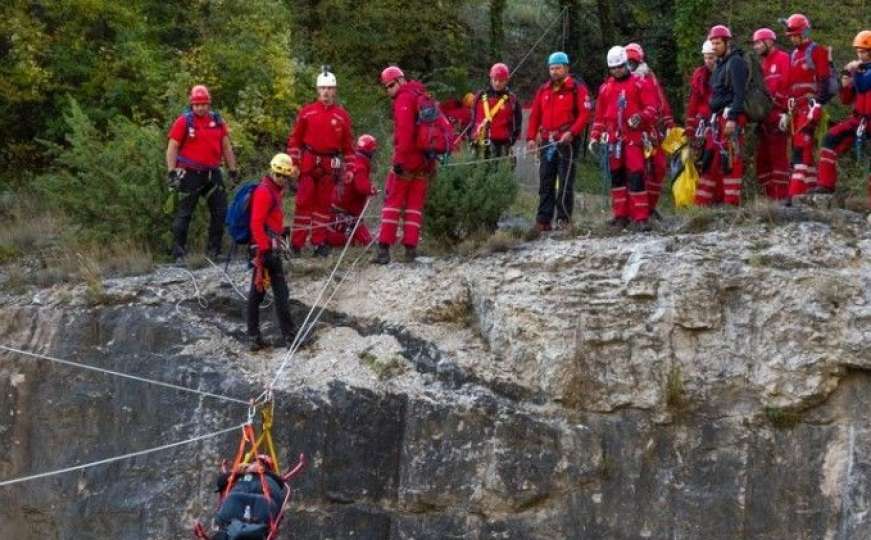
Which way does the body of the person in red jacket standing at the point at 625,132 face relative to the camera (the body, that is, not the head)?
toward the camera

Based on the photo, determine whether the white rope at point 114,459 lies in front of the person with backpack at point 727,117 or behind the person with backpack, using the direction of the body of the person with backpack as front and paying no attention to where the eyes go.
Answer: in front

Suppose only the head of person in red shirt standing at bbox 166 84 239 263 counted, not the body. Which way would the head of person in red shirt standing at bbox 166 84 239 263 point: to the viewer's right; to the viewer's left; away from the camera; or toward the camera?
toward the camera

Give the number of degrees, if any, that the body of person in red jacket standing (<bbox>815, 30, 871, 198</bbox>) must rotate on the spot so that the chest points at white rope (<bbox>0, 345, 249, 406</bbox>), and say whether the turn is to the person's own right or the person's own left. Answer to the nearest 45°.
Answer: approximately 45° to the person's own right

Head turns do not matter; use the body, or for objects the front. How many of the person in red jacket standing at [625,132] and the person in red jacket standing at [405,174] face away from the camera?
0

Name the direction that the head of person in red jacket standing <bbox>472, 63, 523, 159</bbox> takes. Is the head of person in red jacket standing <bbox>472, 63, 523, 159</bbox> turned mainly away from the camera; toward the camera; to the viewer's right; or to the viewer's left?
toward the camera

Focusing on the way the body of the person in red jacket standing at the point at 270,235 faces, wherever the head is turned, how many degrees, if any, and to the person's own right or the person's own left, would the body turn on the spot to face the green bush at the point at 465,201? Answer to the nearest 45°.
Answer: approximately 90° to the person's own left

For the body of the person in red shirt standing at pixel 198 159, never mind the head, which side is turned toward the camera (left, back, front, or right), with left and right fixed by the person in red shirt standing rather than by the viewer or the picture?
front

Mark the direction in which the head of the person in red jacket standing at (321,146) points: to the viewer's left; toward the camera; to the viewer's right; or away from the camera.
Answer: toward the camera

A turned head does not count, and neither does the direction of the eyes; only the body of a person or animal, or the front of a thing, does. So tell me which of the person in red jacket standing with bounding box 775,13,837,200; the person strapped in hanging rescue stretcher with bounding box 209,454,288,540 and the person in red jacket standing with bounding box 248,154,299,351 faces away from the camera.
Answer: the person strapped in hanging rescue stretcher

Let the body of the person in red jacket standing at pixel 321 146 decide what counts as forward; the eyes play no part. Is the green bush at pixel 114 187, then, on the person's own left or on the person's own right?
on the person's own right

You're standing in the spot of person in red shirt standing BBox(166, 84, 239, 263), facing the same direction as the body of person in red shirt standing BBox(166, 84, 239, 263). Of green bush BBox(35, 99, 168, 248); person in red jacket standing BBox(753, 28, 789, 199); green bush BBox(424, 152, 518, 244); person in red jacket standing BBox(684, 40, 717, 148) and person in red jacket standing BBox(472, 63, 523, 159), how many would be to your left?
4

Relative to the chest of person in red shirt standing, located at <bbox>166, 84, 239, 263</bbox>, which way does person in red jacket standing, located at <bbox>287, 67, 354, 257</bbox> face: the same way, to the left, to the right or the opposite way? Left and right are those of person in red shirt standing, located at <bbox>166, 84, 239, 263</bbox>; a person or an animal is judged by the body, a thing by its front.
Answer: the same way

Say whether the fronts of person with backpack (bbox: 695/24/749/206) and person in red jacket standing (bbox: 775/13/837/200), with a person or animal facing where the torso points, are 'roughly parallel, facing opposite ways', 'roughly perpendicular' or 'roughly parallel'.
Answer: roughly parallel

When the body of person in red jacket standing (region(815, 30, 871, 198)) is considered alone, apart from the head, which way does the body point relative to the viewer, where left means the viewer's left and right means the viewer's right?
facing the viewer and to the left of the viewer

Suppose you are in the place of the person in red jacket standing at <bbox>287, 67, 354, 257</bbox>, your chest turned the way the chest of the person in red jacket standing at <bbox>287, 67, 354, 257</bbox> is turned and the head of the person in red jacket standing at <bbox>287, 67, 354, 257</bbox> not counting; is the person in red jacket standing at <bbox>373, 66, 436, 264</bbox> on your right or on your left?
on your left
